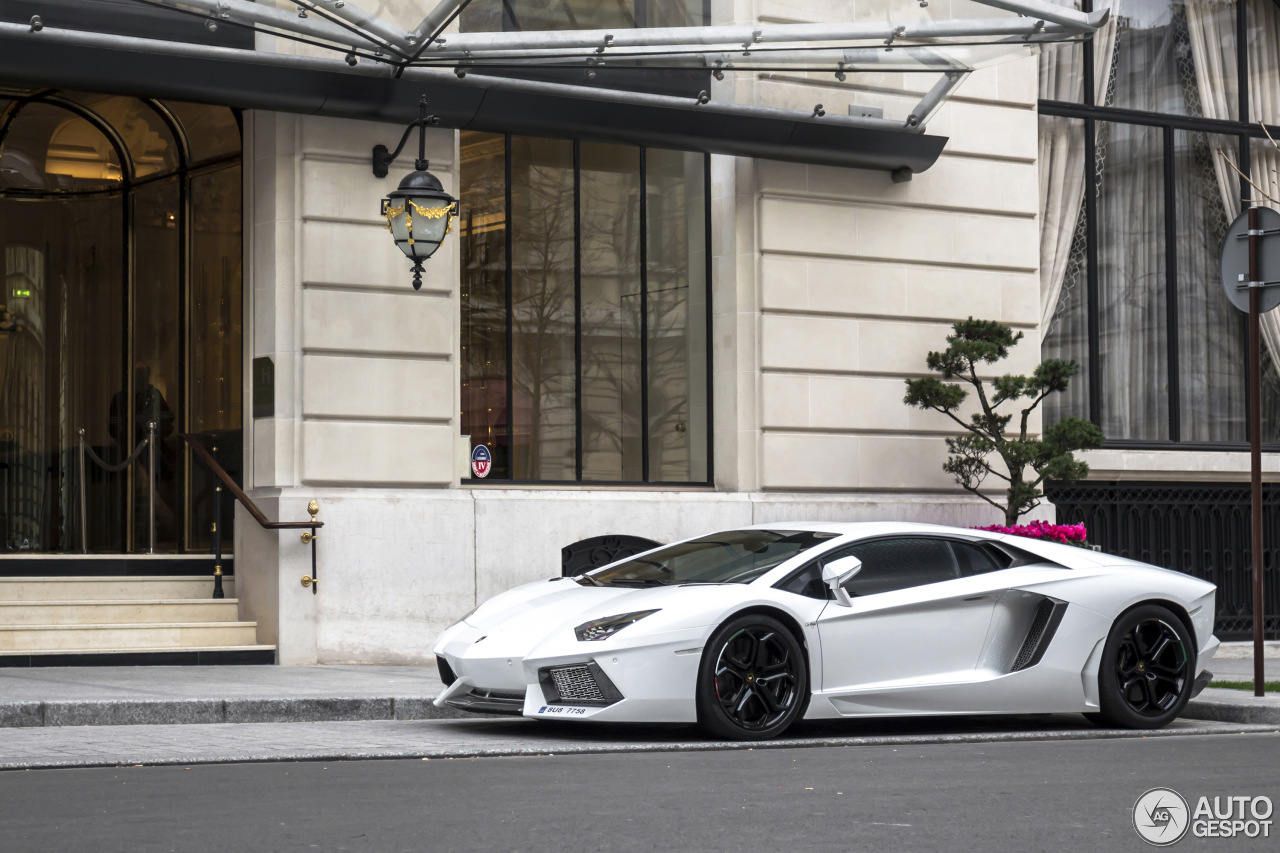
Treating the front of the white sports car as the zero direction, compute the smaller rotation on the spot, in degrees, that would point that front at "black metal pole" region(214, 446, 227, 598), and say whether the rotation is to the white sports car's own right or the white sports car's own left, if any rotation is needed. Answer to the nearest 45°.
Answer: approximately 90° to the white sports car's own right

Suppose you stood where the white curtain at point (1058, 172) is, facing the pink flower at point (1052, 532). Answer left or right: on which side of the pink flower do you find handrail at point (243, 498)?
right

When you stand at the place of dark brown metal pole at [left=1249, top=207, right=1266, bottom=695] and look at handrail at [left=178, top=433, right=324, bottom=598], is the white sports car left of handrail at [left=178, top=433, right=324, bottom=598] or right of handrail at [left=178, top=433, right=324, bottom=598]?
left

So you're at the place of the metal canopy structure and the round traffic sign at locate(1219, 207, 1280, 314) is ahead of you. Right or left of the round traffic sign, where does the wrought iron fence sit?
left

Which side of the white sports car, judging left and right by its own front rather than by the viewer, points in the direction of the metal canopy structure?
right

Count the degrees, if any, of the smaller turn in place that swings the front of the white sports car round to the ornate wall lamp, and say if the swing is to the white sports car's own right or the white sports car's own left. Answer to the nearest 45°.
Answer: approximately 90° to the white sports car's own right

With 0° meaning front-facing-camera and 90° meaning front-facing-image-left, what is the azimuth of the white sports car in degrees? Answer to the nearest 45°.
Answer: approximately 45°

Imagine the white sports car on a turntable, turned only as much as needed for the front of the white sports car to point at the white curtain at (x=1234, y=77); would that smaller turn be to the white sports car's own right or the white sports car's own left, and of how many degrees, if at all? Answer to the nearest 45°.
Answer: approximately 180°

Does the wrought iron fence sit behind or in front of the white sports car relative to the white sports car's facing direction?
behind

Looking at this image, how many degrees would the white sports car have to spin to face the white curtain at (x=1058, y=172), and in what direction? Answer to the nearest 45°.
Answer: approximately 135° to its right

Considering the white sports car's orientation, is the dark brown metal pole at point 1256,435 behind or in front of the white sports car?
behind
